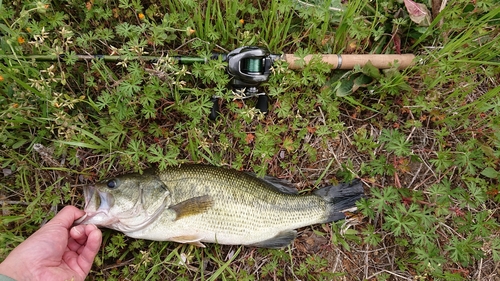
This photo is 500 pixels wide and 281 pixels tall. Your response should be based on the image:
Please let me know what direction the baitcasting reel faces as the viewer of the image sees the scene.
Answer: facing to the left of the viewer

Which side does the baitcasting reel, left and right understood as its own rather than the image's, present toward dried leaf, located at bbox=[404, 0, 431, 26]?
back
